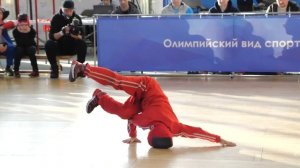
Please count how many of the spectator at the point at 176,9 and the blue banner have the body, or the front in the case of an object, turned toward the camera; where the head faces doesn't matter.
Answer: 2

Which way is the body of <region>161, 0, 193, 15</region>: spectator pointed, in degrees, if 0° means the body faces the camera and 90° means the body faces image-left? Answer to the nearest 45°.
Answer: approximately 0°

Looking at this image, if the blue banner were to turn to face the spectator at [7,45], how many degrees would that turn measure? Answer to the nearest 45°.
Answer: approximately 90° to its right

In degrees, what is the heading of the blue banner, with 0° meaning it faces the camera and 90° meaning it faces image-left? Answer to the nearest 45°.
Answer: approximately 0°

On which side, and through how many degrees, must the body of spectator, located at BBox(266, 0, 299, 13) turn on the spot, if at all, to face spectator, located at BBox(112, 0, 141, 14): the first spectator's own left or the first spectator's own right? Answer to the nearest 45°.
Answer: approximately 90° to the first spectator's own right
